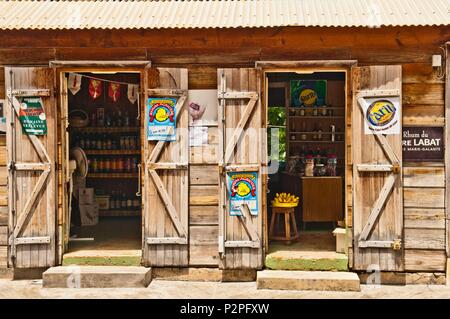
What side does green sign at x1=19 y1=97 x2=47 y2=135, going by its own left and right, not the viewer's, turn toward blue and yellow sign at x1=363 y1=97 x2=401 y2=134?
left

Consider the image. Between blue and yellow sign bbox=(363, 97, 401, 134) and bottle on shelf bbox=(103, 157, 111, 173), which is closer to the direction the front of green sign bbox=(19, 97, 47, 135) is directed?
the blue and yellow sign

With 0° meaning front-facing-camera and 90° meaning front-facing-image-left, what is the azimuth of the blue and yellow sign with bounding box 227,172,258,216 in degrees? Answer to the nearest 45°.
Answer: approximately 0°

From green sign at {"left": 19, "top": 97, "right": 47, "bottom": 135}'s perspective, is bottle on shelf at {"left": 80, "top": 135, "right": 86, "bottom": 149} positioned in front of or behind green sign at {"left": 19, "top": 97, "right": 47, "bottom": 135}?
behind

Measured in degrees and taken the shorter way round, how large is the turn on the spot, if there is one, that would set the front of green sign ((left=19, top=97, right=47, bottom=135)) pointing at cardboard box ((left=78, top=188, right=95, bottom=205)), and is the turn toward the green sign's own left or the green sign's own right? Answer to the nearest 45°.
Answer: approximately 180°

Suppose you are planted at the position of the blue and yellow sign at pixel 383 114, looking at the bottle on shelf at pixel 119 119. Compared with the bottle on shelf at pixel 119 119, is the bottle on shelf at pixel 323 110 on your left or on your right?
right
